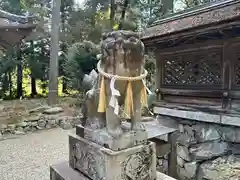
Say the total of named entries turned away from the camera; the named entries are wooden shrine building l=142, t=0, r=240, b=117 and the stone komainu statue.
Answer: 0

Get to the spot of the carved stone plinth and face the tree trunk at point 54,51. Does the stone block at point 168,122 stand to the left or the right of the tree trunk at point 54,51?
right

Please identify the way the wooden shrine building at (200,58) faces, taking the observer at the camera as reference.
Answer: facing the viewer and to the left of the viewer
